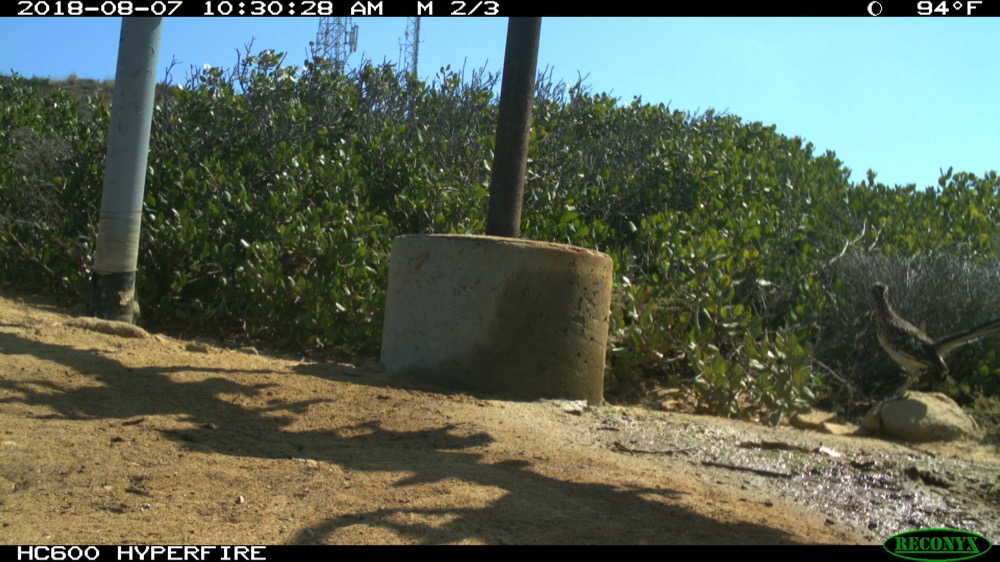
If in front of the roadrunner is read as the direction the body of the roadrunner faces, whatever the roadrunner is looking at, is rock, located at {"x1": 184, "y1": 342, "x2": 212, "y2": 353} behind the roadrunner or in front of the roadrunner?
in front

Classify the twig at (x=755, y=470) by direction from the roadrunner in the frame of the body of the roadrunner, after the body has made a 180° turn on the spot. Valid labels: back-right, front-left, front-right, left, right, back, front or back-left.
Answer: right

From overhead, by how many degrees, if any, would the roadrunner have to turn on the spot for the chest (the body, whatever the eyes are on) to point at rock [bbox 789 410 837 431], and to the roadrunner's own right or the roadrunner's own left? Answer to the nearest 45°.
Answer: approximately 45° to the roadrunner's own left

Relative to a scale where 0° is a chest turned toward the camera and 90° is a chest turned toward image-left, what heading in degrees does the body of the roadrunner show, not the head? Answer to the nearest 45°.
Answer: approximately 90°

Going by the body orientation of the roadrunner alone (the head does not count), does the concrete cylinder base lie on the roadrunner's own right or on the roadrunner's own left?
on the roadrunner's own left

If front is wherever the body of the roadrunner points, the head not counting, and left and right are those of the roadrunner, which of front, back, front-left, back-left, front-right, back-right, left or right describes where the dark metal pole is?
front-left
